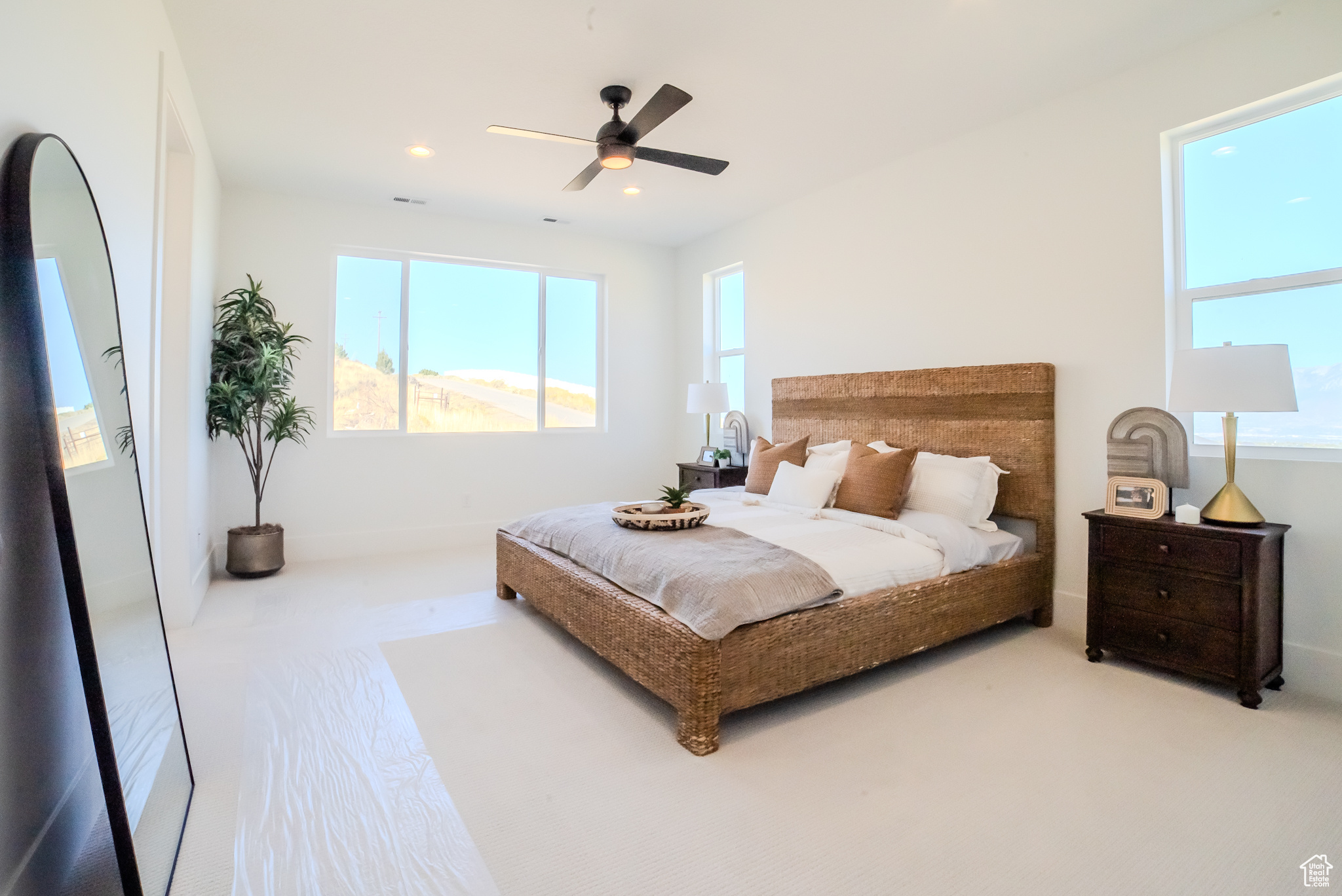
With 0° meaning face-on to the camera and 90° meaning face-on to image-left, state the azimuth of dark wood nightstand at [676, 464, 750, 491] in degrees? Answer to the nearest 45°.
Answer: approximately 45°

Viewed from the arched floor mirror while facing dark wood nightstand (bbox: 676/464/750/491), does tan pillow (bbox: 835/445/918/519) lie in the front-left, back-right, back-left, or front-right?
front-right

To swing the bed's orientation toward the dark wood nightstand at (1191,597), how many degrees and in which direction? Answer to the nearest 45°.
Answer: approximately 135° to its left

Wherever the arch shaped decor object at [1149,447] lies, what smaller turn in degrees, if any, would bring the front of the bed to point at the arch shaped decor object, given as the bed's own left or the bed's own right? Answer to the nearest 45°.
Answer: approximately 135° to the bed's own left

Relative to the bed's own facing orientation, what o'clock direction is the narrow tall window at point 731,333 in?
The narrow tall window is roughly at 4 o'clock from the bed.

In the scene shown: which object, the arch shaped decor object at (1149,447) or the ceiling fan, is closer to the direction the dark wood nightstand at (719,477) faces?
the ceiling fan

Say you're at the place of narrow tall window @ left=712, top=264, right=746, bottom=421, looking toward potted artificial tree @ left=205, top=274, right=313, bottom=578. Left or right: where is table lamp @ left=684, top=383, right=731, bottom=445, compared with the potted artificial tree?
left

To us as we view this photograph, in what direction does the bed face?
facing the viewer and to the left of the viewer

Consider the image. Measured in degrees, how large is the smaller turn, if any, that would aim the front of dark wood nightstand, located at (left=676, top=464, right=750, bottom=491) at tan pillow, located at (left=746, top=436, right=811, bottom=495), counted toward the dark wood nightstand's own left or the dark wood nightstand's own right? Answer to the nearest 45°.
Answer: approximately 45° to the dark wood nightstand's own left

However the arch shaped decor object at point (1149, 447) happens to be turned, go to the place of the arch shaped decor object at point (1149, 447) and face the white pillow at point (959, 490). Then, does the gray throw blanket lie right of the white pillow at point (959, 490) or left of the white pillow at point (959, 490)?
left

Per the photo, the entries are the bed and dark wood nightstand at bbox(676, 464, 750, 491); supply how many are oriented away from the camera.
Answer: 0

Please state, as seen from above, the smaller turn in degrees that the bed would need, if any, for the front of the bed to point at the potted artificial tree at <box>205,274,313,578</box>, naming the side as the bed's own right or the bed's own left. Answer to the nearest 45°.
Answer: approximately 45° to the bed's own right
